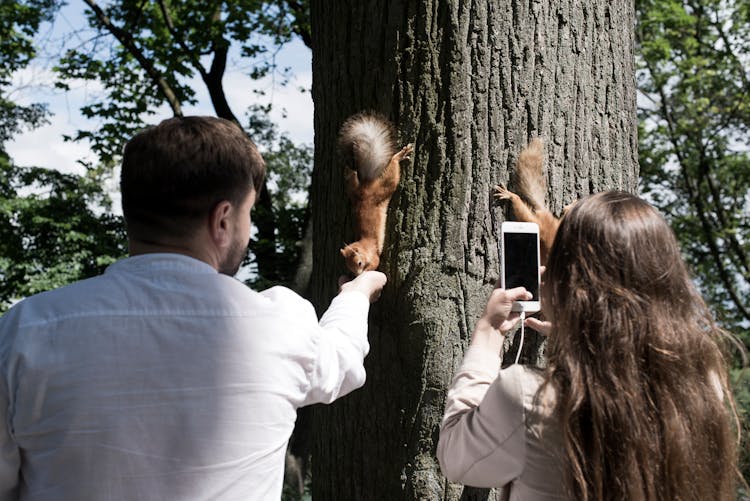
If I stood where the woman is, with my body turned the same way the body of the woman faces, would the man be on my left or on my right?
on my left

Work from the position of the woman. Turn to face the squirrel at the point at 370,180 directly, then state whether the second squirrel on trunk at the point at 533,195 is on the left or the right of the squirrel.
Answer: right

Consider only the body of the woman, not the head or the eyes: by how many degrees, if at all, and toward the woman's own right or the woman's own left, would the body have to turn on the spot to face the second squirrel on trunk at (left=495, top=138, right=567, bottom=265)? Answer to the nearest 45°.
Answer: approximately 45° to the woman's own right

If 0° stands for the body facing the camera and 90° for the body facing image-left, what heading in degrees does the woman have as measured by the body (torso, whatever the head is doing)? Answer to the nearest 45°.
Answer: approximately 135°

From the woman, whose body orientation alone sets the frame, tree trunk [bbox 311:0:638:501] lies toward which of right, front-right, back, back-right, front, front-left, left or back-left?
front

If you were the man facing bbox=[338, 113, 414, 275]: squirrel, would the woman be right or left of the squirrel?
right

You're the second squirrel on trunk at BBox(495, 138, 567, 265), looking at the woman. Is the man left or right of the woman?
right

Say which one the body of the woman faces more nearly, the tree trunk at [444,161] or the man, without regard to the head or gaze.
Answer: the tree trunk

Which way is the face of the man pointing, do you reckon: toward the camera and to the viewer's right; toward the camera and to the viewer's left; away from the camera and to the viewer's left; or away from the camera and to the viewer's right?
away from the camera and to the viewer's right

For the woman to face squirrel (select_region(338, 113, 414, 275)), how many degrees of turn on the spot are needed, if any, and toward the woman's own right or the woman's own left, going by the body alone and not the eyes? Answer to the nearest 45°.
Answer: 0° — they already face it
